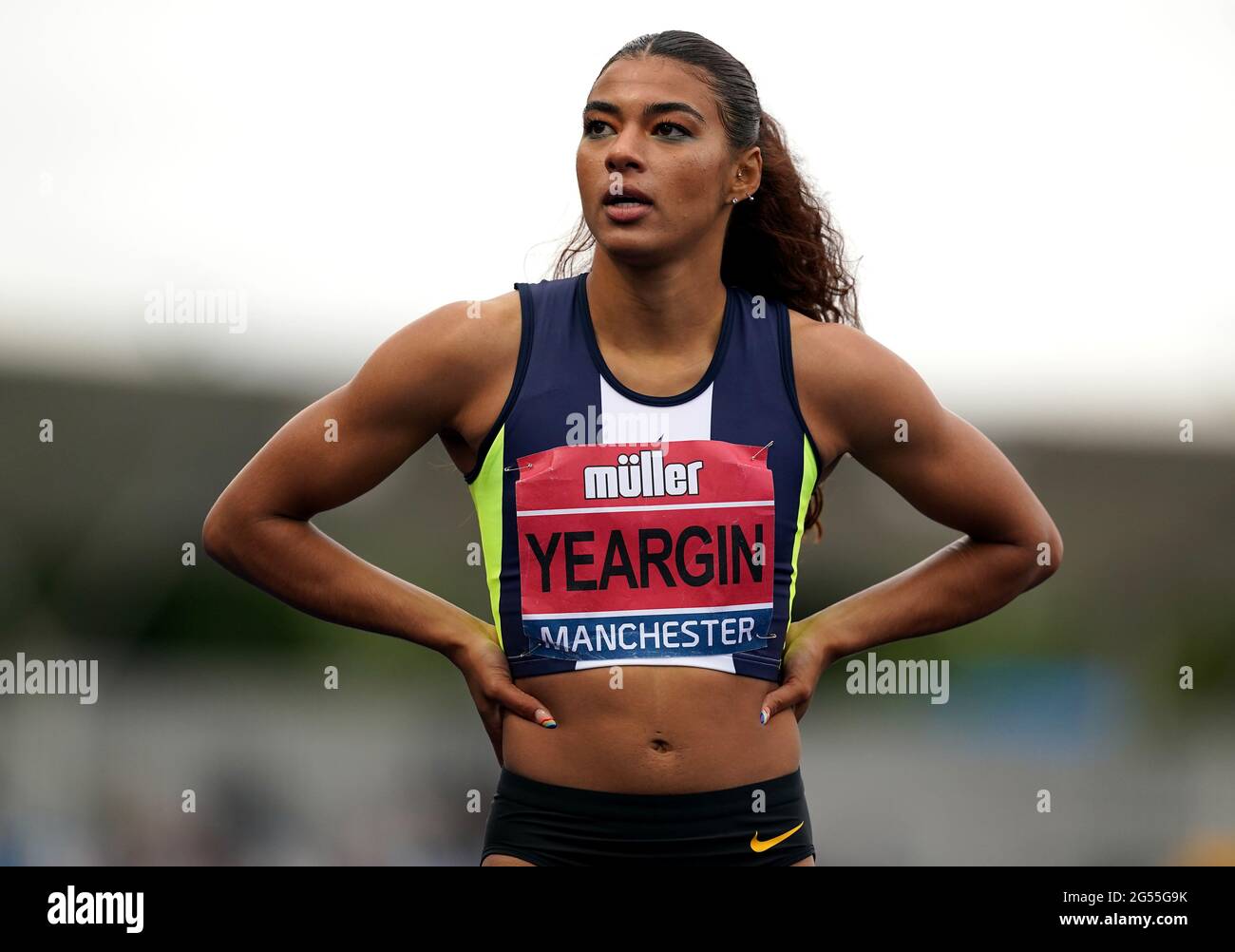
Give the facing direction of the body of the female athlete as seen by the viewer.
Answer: toward the camera

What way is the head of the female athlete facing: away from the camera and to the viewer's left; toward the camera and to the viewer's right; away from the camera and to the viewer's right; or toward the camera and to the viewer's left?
toward the camera and to the viewer's left
